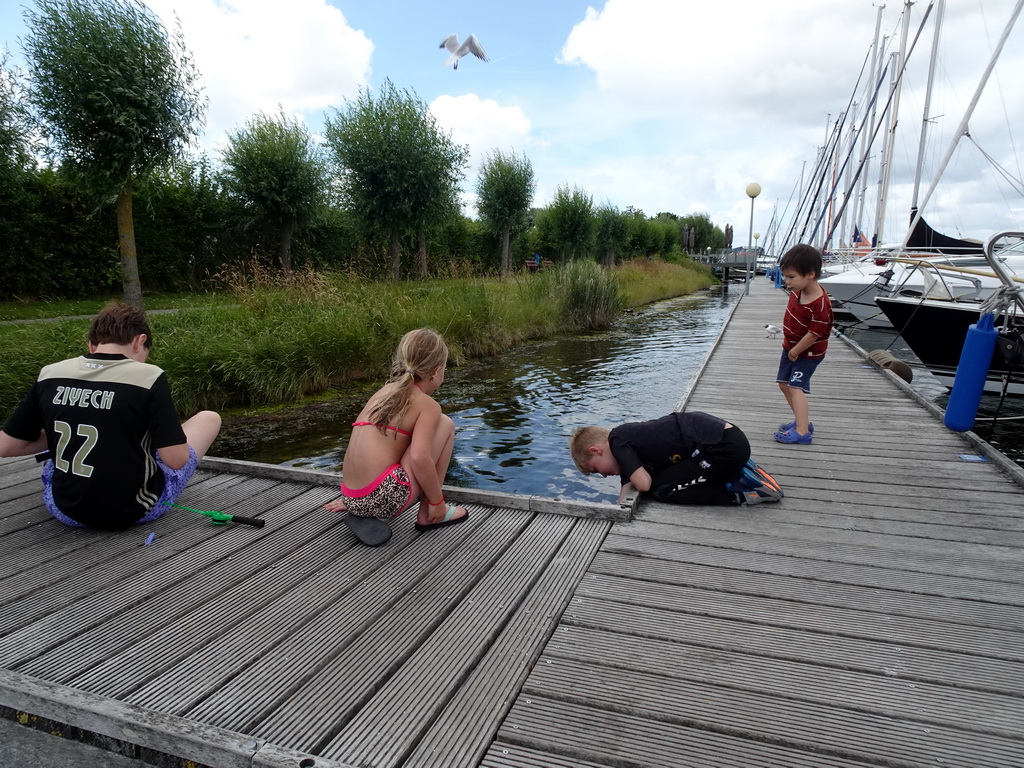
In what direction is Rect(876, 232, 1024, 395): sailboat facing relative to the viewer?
to the viewer's left

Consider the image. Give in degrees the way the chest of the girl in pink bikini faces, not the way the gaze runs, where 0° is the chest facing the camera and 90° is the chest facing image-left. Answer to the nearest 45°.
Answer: approximately 225°

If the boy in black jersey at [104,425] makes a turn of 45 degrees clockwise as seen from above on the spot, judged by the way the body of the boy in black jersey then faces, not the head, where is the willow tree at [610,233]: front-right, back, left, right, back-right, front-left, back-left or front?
front-left

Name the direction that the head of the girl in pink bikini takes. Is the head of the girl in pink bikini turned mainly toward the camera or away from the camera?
away from the camera

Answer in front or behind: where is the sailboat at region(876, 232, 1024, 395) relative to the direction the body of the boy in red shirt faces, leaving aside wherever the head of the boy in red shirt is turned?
behind

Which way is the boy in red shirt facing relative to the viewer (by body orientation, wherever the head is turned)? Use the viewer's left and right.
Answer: facing the viewer and to the left of the viewer

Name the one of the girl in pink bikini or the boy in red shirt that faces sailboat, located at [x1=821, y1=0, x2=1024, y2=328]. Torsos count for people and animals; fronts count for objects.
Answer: the girl in pink bikini

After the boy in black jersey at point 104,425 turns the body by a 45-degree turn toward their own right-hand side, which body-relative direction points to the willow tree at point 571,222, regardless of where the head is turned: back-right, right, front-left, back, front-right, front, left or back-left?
front-left

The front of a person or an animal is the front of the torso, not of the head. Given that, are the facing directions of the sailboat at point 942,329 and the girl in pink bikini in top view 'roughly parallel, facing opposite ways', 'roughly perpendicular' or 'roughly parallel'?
roughly perpendicular

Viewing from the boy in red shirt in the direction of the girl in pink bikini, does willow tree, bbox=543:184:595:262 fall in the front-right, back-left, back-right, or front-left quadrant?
back-right

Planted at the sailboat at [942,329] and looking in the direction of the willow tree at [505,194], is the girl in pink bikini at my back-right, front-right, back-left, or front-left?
back-left

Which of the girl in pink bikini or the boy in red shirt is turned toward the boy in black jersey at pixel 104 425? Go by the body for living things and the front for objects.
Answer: the boy in red shirt

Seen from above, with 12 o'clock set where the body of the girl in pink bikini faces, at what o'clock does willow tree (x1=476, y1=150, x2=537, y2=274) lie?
The willow tree is roughly at 11 o'clock from the girl in pink bikini.

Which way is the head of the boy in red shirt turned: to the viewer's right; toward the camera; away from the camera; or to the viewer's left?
to the viewer's left

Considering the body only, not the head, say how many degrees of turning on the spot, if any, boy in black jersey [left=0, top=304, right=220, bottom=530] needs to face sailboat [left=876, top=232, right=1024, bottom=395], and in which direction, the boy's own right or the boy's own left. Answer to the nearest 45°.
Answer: approximately 45° to the boy's own right

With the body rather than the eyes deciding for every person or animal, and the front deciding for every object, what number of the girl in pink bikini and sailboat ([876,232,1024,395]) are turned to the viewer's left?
1

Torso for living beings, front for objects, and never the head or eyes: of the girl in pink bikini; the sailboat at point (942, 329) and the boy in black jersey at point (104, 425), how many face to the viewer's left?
1
